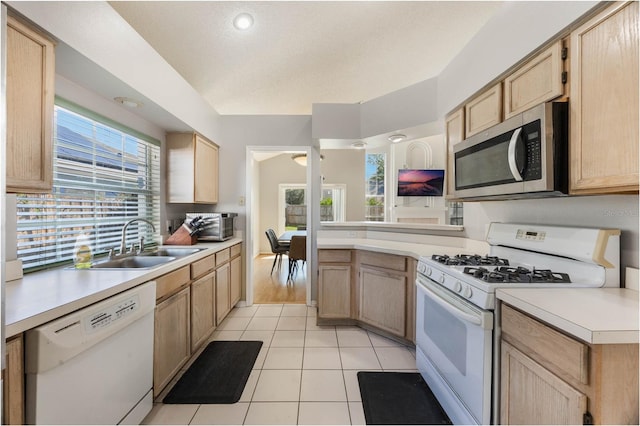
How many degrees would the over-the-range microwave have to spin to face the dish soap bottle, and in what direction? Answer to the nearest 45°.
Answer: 0° — it already faces it

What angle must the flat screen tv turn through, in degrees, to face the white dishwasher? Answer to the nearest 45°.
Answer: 0° — it already faces it

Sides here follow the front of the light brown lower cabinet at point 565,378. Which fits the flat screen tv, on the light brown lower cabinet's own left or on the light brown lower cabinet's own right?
on the light brown lower cabinet's own right

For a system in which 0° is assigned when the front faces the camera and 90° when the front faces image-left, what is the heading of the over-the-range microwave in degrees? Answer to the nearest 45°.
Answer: approximately 45°

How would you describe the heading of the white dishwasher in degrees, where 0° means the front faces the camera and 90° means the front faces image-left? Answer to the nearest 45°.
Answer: approximately 315°

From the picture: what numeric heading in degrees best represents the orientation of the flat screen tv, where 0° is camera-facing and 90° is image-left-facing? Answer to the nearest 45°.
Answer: approximately 0°

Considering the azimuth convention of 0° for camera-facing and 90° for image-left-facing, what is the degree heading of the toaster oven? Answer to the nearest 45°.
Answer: approximately 315°

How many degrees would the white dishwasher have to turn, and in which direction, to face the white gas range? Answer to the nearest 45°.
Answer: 0° — it already faces it
